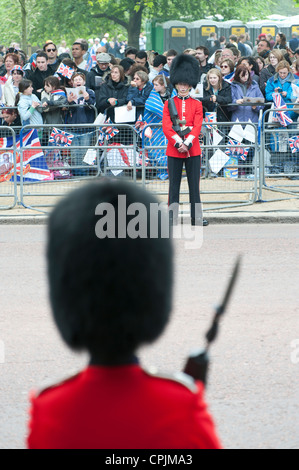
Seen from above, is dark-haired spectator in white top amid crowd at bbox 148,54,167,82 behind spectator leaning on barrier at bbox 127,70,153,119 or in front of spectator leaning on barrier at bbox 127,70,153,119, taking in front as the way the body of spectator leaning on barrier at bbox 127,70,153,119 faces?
behind

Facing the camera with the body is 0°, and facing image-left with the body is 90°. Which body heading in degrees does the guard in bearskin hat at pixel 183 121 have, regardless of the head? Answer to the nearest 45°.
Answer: approximately 0°

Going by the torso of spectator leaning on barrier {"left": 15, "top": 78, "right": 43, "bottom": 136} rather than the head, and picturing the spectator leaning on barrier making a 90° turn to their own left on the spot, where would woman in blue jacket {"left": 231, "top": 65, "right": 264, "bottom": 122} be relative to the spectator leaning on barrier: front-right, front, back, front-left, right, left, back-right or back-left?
front-right

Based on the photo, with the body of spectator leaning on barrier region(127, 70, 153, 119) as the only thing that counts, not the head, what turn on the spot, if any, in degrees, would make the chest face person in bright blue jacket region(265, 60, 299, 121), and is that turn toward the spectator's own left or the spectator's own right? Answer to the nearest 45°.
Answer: approximately 135° to the spectator's own left

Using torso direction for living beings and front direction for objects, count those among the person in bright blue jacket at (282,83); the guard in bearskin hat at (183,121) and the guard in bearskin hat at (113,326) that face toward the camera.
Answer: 2

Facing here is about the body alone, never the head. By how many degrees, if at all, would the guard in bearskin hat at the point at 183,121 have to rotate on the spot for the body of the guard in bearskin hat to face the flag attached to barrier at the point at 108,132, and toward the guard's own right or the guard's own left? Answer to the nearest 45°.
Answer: approximately 135° to the guard's own right

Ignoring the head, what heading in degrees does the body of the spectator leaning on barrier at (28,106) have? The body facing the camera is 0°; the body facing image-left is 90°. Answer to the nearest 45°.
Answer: approximately 315°

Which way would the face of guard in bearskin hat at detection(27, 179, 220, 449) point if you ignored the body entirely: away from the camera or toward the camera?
away from the camera

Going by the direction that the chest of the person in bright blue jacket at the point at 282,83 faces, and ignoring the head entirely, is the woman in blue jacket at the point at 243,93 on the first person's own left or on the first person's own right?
on the first person's own right

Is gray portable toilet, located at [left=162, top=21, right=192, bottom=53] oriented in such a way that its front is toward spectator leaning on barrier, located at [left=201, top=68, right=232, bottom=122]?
yes

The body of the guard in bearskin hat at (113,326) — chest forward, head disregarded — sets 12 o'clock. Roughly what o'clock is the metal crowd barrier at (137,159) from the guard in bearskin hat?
The metal crowd barrier is roughly at 12 o'clock from the guard in bearskin hat.
